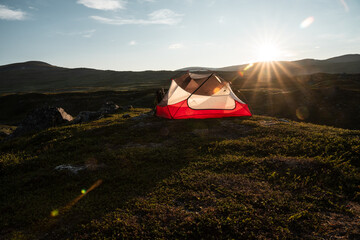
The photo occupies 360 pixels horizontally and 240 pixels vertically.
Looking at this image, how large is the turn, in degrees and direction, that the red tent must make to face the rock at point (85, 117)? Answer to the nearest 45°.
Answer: approximately 90° to its right

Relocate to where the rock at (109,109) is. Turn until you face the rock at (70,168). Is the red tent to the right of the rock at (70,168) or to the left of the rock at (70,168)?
left

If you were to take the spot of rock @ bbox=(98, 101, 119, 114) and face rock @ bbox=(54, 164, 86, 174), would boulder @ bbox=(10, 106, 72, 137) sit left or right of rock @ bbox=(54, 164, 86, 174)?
right

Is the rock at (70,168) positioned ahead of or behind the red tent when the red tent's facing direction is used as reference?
ahead

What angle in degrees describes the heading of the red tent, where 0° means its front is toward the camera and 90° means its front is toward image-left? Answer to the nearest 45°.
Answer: approximately 0°

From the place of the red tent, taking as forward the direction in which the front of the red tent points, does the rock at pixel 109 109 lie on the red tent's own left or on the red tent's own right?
on the red tent's own right

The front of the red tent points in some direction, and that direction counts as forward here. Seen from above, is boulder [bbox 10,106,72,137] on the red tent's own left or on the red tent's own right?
on the red tent's own right
